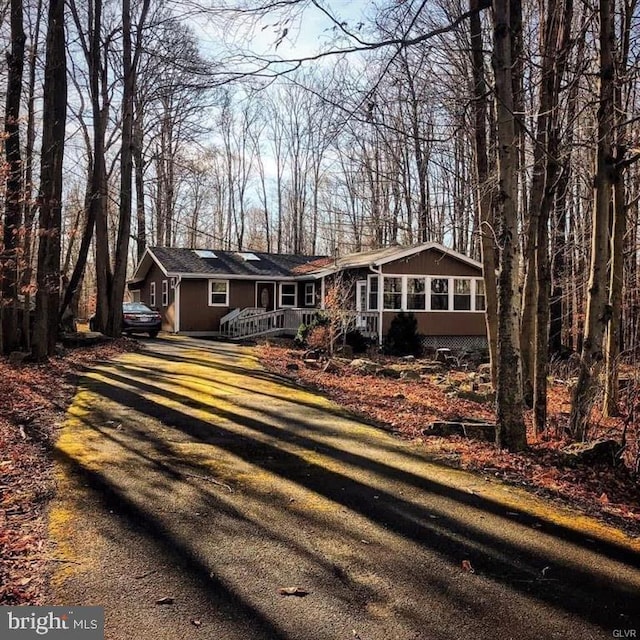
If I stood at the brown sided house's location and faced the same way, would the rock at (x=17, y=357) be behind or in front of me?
in front

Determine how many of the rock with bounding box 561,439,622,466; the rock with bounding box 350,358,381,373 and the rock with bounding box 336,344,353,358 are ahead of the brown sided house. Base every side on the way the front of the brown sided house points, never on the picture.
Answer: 3

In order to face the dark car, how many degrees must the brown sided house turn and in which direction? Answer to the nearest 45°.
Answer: approximately 90° to its right

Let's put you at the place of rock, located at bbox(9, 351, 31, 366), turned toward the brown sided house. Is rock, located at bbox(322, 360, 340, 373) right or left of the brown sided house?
right

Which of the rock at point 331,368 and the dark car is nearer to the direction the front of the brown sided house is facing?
the rock

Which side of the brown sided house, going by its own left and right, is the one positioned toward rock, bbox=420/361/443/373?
front

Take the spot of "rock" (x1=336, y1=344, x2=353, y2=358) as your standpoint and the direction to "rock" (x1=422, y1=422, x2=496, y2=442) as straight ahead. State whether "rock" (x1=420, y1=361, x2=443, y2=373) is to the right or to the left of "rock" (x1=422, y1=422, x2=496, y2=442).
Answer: left

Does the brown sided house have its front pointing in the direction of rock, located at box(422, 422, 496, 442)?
yes

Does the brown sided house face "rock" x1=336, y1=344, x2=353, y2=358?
yes

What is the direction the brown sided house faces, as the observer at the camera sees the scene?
facing the viewer

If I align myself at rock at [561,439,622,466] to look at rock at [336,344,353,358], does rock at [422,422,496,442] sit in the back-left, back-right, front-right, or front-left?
front-left

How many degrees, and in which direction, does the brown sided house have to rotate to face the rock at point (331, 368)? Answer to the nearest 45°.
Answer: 0° — it already faces it

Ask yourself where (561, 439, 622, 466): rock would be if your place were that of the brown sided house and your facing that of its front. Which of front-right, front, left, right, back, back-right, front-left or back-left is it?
front

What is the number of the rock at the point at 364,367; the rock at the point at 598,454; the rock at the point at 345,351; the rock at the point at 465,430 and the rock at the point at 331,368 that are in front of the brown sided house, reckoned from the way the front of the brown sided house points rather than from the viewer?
5

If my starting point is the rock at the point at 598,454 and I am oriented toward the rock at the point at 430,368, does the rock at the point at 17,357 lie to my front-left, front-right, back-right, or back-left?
front-left
